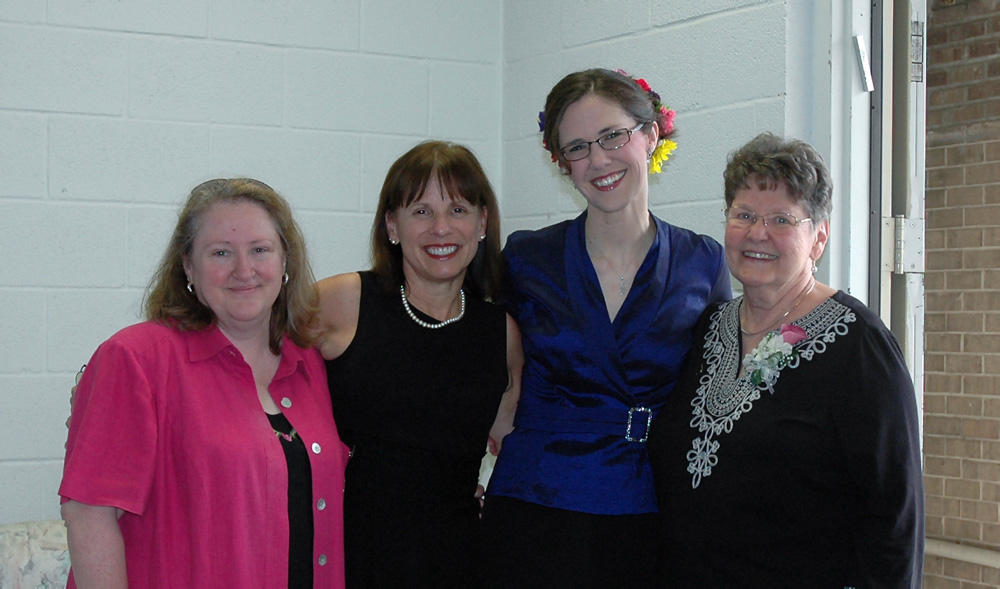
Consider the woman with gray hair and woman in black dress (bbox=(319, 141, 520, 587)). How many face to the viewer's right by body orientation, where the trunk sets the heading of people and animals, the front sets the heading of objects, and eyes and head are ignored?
0

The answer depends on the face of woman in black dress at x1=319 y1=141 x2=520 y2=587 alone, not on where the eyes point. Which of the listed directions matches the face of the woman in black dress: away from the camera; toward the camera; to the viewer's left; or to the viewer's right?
toward the camera

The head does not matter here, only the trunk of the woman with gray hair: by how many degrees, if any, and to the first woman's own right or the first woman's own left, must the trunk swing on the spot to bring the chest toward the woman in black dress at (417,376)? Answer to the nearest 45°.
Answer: approximately 45° to the first woman's own right

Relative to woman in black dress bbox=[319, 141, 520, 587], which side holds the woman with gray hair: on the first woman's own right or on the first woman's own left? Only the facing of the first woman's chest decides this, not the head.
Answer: on the first woman's own left

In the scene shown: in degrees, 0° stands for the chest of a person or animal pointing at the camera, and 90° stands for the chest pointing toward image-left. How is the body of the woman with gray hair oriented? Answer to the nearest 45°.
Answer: approximately 45°

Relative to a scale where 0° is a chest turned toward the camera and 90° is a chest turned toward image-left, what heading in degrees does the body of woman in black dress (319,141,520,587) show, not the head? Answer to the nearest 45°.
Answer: approximately 0°
